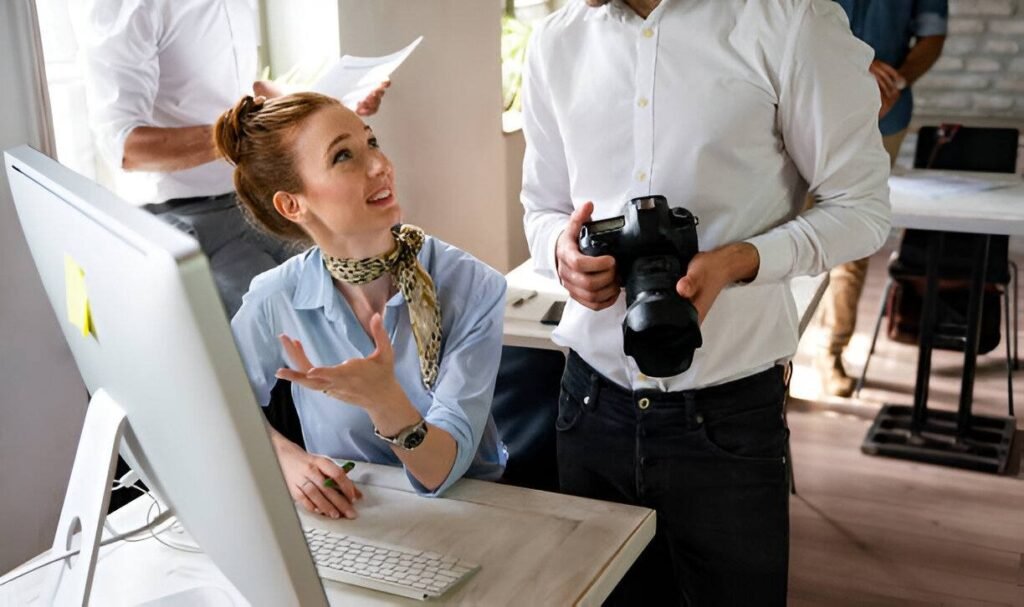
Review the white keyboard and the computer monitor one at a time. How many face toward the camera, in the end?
0

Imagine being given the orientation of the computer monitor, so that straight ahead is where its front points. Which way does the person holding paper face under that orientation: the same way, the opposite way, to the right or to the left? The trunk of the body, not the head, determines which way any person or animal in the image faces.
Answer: to the right

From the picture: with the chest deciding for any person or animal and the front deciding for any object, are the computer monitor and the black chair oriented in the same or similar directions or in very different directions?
very different directions

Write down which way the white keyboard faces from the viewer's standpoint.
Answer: facing away from the viewer and to the right of the viewer

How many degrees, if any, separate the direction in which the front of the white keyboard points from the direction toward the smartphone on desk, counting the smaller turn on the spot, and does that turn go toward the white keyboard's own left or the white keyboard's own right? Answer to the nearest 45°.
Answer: approximately 45° to the white keyboard's own left

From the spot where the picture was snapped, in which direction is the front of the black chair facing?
facing the viewer

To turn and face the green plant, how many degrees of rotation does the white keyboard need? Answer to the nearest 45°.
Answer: approximately 45° to its left

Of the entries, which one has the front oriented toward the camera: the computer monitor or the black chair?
the black chair

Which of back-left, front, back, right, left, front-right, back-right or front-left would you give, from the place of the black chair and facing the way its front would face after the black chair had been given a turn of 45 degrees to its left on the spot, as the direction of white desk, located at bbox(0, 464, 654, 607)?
front-right

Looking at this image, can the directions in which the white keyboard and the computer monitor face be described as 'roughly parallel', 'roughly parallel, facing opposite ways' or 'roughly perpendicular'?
roughly parallel

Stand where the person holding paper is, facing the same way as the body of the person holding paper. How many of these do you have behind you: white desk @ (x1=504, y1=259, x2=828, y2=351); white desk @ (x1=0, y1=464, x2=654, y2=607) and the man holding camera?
0

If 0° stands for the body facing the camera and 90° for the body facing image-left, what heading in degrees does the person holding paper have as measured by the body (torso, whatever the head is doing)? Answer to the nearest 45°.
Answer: approximately 315°

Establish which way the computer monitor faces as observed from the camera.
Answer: facing away from the viewer and to the right of the viewer

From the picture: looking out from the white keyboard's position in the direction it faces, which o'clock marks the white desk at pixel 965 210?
The white desk is roughly at 12 o'clock from the white keyboard.

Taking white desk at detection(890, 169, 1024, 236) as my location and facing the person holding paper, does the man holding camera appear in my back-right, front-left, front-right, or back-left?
front-left

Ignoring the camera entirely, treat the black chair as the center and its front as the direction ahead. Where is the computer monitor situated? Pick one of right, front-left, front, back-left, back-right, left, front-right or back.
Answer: front

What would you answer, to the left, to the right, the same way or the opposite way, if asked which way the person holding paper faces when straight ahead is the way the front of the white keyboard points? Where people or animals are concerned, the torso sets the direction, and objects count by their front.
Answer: to the right

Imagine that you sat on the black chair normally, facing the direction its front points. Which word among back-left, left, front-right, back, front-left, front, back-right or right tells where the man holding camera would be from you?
front

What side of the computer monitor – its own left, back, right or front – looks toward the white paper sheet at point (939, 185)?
front
